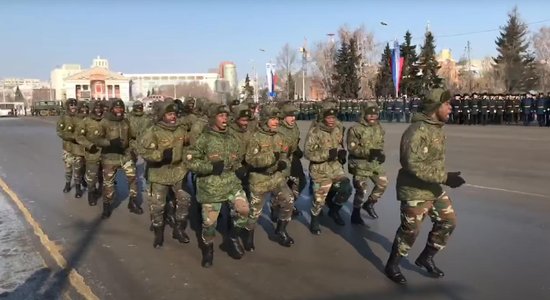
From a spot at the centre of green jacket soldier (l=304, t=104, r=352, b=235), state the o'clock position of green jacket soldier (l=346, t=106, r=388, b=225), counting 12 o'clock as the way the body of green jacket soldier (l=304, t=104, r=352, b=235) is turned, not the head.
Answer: green jacket soldier (l=346, t=106, r=388, b=225) is roughly at 9 o'clock from green jacket soldier (l=304, t=104, r=352, b=235).

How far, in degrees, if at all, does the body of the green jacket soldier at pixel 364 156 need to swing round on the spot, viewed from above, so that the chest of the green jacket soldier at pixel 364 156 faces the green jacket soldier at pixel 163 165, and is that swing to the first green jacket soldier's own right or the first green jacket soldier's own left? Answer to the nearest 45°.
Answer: approximately 90° to the first green jacket soldier's own right

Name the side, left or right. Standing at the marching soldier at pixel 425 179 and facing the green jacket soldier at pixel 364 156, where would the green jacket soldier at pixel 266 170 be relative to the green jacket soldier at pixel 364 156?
left

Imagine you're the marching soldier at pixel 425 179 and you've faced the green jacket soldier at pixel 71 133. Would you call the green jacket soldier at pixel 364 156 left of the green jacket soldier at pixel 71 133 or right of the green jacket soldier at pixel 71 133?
right

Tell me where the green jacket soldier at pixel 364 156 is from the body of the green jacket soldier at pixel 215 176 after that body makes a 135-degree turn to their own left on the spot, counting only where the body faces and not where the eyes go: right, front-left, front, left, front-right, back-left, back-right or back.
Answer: front-right

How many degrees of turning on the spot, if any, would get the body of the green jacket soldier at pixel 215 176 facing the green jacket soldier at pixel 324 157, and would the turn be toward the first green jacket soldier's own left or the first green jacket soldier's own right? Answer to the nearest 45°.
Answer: approximately 90° to the first green jacket soldier's own left
